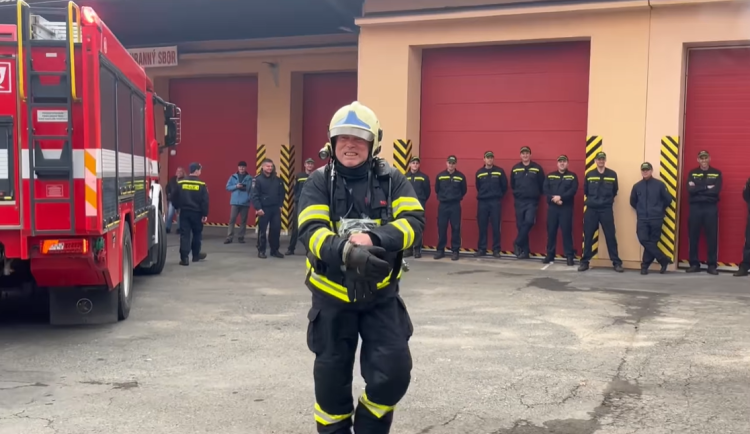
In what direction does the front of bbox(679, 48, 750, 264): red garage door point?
toward the camera

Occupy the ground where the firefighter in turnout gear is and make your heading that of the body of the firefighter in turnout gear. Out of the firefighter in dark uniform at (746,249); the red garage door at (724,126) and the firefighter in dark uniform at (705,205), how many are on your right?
0

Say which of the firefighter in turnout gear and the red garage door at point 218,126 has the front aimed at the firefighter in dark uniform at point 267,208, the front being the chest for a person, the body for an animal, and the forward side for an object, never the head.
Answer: the red garage door

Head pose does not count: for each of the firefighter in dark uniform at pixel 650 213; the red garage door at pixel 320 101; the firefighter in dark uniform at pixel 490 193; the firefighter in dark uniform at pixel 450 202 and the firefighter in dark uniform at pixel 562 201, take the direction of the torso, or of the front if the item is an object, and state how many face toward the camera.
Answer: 5

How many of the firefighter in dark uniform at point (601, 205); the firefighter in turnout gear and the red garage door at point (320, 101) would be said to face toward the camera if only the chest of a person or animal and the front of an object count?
3

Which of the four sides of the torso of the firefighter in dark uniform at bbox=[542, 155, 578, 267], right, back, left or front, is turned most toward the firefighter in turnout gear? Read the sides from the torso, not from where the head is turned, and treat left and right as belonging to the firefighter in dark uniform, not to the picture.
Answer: front

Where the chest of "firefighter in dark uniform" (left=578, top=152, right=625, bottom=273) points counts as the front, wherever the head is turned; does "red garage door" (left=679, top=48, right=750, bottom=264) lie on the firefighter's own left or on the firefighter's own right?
on the firefighter's own left

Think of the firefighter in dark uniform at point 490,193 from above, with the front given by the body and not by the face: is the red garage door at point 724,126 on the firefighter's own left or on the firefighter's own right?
on the firefighter's own left

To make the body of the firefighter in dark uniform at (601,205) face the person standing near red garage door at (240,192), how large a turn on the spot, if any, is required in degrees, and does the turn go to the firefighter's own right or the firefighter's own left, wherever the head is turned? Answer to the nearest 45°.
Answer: approximately 90° to the firefighter's own right

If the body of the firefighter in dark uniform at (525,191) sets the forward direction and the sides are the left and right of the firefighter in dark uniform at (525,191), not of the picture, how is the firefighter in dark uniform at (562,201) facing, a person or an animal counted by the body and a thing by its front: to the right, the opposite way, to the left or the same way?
the same way

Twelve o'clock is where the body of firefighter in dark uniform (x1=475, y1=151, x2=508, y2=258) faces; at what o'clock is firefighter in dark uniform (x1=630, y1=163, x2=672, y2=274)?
firefighter in dark uniform (x1=630, y1=163, x2=672, y2=274) is roughly at 10 o'clock from firefighter in dark uniform (x1=475, y1=151, x2=508, y2=258).

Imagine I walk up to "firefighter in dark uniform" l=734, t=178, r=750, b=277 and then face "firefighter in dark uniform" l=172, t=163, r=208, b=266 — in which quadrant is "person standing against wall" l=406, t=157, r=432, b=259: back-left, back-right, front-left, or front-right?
front-right

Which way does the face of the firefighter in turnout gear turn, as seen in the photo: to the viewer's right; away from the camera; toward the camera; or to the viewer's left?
toward the camera

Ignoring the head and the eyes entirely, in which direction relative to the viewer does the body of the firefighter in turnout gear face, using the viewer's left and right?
facing the viewer

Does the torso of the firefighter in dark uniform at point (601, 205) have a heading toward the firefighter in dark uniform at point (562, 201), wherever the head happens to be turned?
no

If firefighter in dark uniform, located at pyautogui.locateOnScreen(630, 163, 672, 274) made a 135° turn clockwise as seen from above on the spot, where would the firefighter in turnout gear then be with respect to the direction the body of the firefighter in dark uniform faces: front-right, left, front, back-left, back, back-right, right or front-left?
back-left

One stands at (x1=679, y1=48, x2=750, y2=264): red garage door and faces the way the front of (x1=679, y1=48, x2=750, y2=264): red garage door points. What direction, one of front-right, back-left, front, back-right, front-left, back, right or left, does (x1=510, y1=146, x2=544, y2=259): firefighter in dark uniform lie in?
right

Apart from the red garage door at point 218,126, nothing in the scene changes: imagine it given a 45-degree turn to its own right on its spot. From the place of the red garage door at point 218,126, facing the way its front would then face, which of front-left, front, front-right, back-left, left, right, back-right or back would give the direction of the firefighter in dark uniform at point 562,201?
left

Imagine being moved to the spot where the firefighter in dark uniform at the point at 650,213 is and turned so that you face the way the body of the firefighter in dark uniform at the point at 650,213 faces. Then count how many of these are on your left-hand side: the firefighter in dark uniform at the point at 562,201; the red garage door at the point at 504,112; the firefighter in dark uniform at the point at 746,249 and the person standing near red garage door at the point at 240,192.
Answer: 1

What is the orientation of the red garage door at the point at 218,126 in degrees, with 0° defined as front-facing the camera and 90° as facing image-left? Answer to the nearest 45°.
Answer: approximately 0°

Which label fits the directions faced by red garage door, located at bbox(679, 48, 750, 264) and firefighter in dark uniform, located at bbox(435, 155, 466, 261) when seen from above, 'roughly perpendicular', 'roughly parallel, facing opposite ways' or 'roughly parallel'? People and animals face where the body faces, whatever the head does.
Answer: roughly parallel
